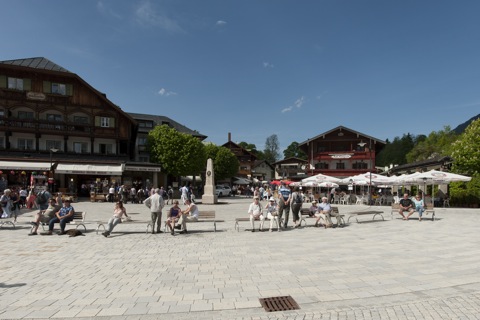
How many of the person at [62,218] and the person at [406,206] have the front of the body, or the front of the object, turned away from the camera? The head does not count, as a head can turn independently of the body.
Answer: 0

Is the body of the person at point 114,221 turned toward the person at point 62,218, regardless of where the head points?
no

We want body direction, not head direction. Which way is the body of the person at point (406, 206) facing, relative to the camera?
toward the camera

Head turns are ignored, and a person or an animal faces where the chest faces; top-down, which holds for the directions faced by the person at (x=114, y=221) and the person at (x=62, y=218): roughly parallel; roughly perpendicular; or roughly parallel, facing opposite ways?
roughly parallel

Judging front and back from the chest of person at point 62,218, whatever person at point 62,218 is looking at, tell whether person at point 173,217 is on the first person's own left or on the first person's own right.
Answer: on the first person's own left

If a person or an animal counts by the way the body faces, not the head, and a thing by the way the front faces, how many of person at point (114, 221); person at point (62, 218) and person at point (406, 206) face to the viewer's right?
0

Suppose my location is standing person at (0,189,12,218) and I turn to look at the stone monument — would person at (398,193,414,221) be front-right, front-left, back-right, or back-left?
front-right

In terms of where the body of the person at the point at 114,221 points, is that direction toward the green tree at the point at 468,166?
no

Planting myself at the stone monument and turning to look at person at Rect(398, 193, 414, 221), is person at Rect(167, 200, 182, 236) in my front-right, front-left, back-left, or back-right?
front-right

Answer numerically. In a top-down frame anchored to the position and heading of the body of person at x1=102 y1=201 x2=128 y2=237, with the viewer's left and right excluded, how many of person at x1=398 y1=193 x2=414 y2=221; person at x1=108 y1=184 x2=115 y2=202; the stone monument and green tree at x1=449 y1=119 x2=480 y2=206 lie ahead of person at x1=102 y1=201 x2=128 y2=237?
0

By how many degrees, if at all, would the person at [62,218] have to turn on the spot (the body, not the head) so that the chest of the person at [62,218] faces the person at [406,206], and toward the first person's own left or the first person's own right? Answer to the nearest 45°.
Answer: approximately 135° to the first person's own left

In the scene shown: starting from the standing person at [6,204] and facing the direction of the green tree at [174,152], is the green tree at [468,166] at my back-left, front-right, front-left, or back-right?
front-right

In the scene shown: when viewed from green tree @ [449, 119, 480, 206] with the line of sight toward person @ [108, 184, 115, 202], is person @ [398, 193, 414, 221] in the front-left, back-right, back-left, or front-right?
front-left

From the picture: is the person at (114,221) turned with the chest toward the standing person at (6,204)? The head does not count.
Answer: no

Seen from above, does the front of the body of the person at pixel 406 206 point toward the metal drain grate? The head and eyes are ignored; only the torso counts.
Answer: yes
